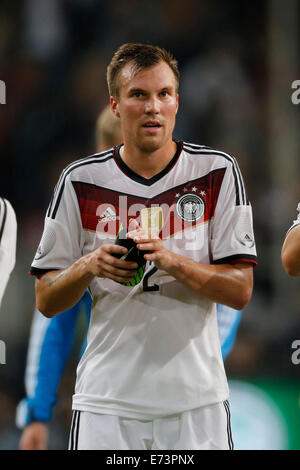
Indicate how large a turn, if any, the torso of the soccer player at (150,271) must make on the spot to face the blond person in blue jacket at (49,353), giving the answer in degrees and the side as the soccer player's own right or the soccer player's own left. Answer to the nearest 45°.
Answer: approximately 135° to the soccer player's own right

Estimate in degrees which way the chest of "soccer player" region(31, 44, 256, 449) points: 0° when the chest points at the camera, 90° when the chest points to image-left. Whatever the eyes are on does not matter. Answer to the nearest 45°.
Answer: approximately 0°
